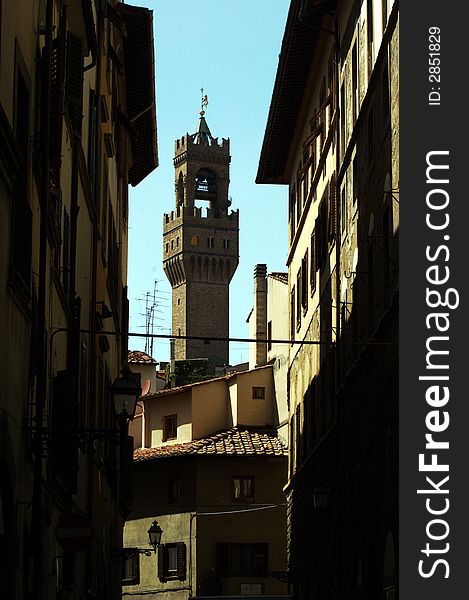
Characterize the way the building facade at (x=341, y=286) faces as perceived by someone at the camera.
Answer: facing to the left of the viewer

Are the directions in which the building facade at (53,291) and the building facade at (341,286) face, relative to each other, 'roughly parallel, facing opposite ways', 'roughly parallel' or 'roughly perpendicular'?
roughly parallel, facing opposite ways

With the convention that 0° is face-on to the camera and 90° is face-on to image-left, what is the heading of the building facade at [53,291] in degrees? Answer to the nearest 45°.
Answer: approximately 270°

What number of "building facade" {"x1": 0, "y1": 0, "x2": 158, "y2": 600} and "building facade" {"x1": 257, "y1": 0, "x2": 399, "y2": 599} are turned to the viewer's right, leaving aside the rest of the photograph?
1
